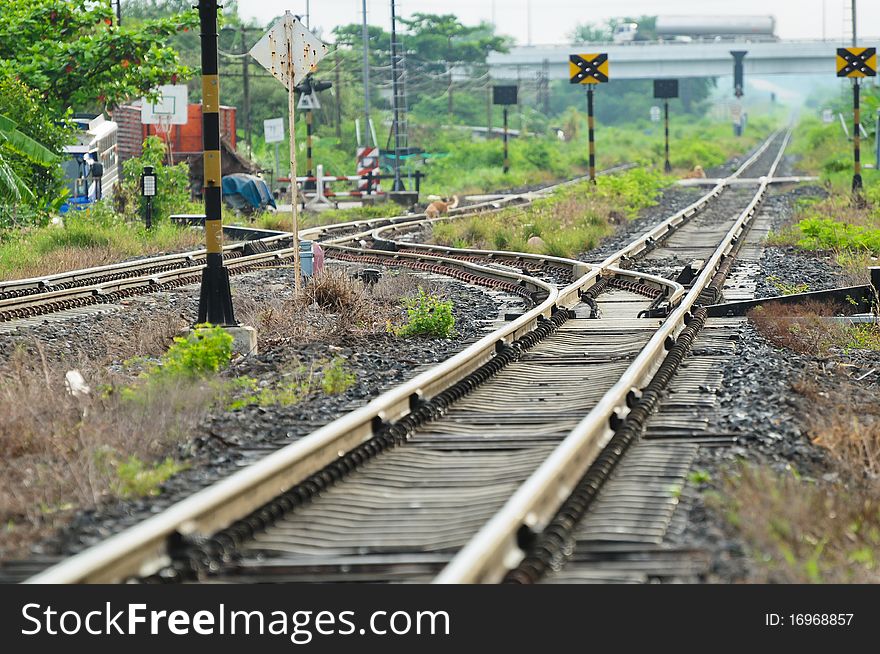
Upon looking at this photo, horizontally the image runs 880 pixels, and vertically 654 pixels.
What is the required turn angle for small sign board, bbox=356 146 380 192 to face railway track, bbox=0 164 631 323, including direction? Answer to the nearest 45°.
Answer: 0° — it already faces it

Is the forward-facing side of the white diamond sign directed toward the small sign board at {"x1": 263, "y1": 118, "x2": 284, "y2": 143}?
yes

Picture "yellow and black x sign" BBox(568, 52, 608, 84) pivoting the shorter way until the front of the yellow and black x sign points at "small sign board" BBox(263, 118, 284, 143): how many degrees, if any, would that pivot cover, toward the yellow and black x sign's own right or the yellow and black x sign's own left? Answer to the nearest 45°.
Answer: approximately 90° to the yellow and black x sign's own right

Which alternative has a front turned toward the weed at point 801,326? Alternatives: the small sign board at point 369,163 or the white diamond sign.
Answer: the small sign board

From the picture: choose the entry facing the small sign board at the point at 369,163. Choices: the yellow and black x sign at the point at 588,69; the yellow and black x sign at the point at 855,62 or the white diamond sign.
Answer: the white diamond sign

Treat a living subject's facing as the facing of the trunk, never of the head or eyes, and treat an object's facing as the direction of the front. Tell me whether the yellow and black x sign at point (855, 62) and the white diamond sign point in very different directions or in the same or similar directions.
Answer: very different directions

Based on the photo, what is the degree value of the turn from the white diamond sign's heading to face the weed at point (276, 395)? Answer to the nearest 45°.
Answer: approximately 180°

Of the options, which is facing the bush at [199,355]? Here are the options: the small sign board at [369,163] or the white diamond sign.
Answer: the small sign board
